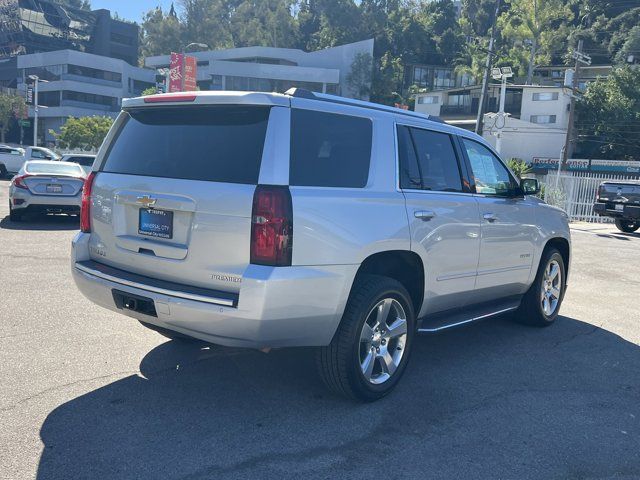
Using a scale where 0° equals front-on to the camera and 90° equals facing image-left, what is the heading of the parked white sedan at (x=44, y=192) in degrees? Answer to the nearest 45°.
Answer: approximately 180°

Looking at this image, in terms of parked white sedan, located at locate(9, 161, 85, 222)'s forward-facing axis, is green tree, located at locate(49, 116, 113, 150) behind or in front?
in front

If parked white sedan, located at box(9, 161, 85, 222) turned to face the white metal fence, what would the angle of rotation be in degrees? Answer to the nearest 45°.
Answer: approximately 90° to its right

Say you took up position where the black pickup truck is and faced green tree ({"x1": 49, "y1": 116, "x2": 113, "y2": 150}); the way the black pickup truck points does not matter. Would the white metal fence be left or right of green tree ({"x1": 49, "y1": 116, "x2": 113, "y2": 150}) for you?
right

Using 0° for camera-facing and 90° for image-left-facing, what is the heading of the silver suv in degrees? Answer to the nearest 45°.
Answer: approximately 225°

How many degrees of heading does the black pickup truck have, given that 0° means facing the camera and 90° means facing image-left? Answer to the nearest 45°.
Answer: approximately 225°

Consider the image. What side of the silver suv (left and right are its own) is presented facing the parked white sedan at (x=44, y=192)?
left

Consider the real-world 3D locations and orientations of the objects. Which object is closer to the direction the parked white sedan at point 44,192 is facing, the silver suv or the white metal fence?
the white metal fence

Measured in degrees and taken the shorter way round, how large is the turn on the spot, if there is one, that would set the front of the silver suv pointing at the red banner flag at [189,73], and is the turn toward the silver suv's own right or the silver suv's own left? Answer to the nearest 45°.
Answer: approximately 45° to the silver suv's own left
